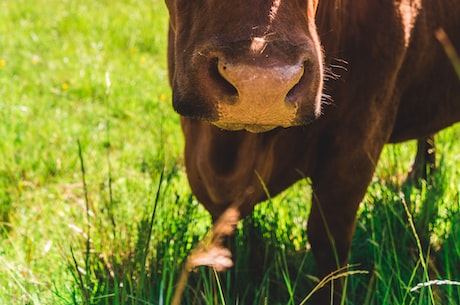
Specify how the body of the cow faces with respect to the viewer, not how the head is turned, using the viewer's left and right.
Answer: facing the viewer and to the left of the viewer
